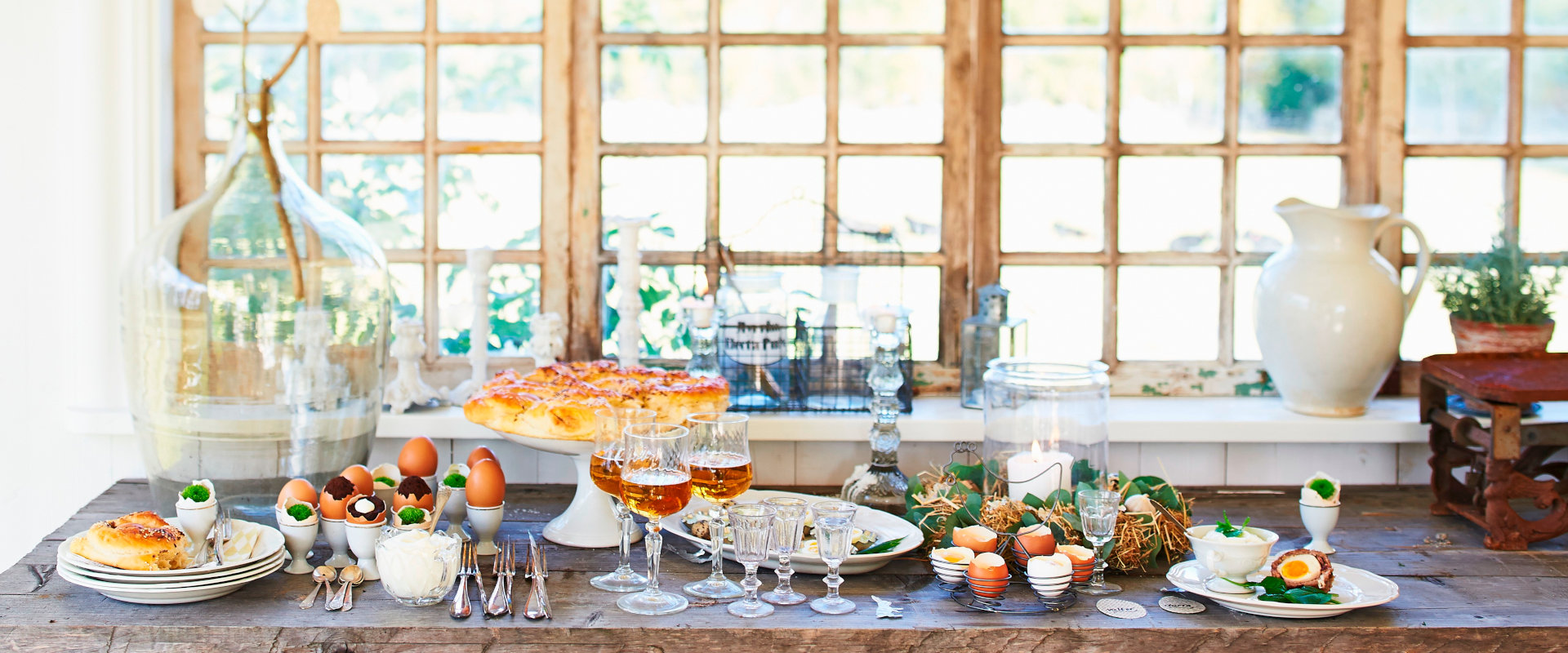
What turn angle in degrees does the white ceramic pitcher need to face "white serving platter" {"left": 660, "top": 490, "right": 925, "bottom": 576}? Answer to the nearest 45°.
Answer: approximately 45° to its left

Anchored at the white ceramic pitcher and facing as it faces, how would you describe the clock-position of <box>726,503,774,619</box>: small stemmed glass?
The small stemmed glass is roughly at 10 o'clock from the white ceramic pitcher.

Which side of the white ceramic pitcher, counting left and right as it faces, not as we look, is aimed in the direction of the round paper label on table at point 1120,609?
left

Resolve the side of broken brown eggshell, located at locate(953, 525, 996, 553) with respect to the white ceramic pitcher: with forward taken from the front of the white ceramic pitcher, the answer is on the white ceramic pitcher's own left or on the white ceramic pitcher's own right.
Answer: on the white ceramic pitcher's own left

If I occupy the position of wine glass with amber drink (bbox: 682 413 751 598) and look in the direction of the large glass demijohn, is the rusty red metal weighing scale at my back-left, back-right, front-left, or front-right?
back-right

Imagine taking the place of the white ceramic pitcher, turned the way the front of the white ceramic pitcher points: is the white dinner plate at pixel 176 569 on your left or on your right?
on your left

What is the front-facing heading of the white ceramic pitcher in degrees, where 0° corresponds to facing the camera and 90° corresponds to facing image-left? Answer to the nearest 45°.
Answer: approximately 90°
